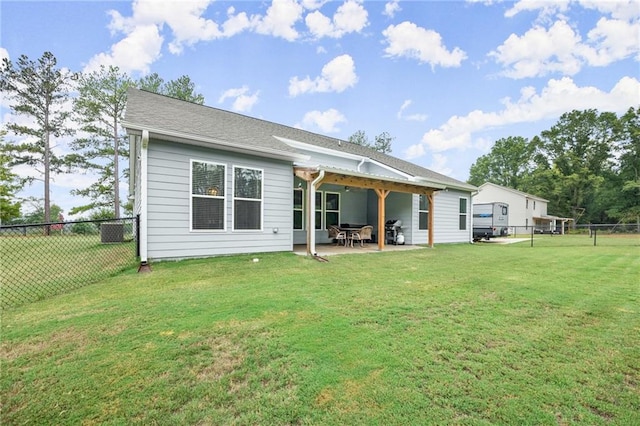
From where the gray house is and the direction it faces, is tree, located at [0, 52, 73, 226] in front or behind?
in front

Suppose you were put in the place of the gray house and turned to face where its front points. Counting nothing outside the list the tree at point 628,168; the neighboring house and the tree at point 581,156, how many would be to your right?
3

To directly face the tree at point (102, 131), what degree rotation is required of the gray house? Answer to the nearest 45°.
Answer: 0° — it already faces it

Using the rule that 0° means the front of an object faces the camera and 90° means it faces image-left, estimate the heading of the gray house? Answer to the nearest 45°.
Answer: approximately 135°

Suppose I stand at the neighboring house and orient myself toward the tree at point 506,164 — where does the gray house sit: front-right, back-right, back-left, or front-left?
back-left

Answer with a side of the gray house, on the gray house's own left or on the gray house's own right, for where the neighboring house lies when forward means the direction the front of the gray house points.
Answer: on the gray house's own right

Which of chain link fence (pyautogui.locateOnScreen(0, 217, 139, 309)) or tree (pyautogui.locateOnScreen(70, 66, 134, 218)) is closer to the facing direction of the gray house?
the tree

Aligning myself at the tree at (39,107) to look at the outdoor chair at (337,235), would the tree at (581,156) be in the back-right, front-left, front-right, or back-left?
front-left

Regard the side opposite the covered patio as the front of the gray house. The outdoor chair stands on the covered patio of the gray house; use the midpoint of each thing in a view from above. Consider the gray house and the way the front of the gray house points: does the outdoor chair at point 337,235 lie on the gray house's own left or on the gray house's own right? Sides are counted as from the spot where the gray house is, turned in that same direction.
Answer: on the gray house's own right

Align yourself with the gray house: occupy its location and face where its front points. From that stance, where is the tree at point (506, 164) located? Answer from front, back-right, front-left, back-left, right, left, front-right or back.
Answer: right

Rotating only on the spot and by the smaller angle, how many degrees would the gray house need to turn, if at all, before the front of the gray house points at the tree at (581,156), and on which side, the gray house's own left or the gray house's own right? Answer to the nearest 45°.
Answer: approximately 90° to the gray house's own right

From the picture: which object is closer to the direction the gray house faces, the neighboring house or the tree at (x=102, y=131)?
the tree
